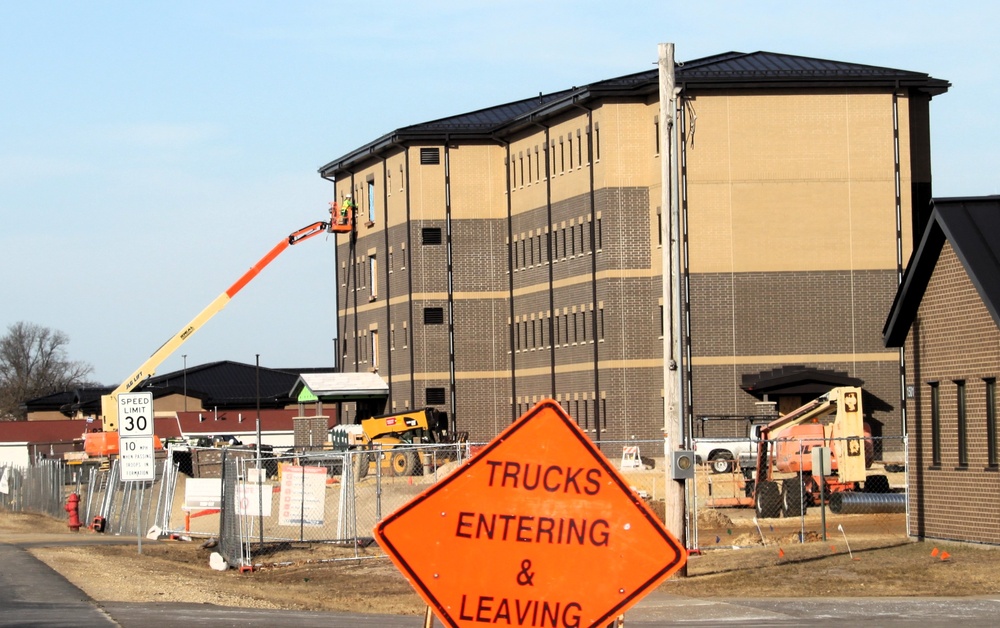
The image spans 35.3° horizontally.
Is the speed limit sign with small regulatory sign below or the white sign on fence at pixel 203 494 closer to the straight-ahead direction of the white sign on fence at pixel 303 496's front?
the speed limit sign with small regulatory sign below

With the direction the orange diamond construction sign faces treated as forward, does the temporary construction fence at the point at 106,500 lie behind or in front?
behind

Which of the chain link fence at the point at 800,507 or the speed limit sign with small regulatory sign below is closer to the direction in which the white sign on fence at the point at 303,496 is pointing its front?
the speed limit sign with small regulatory sign below

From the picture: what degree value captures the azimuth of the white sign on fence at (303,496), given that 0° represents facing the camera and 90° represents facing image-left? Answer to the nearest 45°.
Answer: approximately 0°

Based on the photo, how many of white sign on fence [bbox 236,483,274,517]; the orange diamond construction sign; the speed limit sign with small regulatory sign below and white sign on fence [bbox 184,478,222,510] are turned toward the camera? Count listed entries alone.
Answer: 4

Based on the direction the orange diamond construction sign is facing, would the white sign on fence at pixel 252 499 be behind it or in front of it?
behind

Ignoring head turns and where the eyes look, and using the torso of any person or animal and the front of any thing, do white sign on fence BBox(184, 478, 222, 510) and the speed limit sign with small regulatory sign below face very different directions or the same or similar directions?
same or similar directions

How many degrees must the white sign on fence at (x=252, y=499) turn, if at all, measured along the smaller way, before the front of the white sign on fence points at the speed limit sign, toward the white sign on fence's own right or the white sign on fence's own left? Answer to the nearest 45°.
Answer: approximately 90° to the white sign on fence's own right

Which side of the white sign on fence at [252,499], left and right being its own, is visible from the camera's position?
front

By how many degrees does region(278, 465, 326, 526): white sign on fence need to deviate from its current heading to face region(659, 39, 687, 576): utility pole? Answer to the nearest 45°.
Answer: approximately 45° to its left

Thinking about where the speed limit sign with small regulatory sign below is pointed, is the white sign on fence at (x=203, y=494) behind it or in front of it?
behind

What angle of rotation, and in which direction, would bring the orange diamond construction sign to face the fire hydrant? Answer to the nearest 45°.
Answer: approximately 180°

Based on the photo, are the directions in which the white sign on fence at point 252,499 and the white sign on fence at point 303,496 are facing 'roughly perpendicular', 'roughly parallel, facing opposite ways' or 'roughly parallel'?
roughly parallel

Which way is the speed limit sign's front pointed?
toward the camera

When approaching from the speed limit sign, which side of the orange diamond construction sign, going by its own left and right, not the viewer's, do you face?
back

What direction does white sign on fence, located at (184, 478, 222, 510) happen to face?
toward the camera
